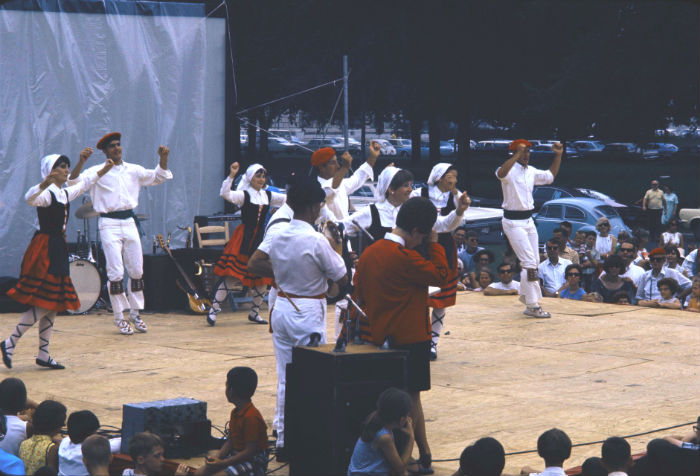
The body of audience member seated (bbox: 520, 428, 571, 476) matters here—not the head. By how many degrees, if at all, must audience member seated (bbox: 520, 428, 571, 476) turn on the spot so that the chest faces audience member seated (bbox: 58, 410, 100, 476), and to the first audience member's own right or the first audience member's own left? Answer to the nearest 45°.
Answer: approximately 90° to the first audience member's own left

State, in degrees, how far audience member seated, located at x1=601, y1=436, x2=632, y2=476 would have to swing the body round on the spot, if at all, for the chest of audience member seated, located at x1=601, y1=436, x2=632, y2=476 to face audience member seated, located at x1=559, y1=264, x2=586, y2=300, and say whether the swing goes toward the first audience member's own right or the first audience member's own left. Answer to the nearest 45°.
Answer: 0° — they already face them

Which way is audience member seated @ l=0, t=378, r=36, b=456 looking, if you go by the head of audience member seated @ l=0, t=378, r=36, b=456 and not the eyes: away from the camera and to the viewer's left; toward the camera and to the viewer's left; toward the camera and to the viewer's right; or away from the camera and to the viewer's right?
away from the camera and to the viewer's right

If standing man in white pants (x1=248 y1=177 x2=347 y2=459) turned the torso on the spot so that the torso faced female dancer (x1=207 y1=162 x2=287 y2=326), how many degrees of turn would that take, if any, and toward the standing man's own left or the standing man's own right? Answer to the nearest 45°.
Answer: approximately 45° to the standing man's own left

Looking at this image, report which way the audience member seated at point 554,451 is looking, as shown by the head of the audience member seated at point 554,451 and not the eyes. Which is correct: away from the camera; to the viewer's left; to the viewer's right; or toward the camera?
away from the camera

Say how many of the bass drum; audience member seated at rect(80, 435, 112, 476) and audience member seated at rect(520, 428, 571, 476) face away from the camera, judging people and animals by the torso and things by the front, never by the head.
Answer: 2

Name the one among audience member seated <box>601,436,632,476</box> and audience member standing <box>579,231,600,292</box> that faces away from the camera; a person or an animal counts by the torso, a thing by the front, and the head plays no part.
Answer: audience member seated <box>601,436,632,476</box>

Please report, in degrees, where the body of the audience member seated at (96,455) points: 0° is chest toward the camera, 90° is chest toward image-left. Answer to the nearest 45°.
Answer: approximately 180°

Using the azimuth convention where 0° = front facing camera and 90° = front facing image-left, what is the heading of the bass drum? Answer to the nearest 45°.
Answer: approximately 0°

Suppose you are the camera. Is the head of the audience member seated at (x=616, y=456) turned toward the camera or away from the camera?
away from the camera

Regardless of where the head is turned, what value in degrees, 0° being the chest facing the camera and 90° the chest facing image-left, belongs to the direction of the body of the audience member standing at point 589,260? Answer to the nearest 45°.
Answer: approximately 45°

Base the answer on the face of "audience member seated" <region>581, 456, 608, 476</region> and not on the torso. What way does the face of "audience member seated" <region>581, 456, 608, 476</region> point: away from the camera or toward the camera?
away from the camera

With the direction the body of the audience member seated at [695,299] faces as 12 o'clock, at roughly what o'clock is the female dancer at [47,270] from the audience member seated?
The female dancer is roughly at 12 o'clock from the audience member seated.

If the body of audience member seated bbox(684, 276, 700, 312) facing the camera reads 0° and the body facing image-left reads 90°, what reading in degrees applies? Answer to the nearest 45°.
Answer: approximately 45°

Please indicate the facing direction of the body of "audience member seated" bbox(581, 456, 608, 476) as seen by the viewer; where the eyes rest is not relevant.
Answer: away from the camera
